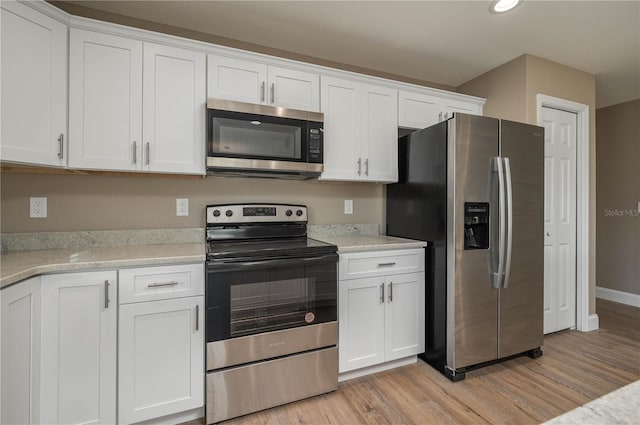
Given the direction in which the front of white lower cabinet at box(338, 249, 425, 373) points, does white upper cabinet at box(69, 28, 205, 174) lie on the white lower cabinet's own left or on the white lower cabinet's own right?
on the white lower cabinet's own right

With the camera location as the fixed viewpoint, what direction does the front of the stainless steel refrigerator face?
facing the viewer and to the right of the viewer

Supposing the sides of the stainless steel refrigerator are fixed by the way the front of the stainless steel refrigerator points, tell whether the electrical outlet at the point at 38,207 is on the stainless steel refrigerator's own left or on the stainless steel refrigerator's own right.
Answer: on the stainless steel refrigerator's own right

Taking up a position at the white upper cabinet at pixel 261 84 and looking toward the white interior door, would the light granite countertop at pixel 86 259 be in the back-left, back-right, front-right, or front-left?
back-right

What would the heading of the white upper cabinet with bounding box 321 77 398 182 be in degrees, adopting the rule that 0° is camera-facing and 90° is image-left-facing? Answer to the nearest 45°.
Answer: approximately 315°

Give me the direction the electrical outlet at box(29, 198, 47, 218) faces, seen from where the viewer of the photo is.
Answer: facing the viewer

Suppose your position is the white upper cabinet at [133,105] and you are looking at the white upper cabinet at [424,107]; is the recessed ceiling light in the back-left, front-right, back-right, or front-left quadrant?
front-right

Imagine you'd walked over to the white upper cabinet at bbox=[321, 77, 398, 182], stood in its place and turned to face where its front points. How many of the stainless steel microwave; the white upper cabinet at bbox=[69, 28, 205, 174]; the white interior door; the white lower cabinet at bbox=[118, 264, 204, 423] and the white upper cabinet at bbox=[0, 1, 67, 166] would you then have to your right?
4

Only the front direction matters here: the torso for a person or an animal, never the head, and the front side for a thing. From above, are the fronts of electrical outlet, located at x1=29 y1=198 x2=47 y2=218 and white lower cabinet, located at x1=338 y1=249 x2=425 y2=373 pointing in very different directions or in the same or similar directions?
same or similar directions

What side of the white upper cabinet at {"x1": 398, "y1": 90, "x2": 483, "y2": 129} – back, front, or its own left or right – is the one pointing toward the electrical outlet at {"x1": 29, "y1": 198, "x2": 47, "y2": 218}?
right

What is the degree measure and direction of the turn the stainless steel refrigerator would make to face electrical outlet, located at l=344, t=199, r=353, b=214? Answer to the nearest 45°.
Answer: approximately 135° to its right

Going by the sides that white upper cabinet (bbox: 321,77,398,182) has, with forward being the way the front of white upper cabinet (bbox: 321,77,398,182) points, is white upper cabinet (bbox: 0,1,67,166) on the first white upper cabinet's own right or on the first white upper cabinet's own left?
on the first white upper cabinet's own right

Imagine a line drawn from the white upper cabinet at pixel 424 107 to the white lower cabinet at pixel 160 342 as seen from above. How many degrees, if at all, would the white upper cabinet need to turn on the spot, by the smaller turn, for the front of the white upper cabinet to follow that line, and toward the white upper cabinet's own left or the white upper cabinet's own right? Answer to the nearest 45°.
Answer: approximately 90° to the white upper cabinet's own right
